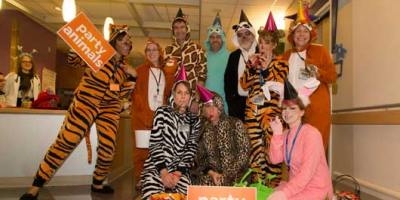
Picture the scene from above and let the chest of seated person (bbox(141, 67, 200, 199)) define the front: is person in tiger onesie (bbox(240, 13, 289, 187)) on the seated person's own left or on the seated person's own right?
on the seated person's own left

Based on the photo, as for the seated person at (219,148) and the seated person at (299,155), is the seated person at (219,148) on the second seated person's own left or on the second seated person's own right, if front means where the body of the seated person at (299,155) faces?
on the second seated person's own right

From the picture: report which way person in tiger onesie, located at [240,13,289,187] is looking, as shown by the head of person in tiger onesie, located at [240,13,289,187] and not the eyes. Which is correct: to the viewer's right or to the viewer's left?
to the viewer's left

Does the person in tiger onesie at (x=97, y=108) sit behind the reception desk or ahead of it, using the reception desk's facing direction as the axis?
ahead

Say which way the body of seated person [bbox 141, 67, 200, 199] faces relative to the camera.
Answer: toward the camera

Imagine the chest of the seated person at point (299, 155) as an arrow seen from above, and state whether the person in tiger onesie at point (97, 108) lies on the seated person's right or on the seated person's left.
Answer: on the seated person's right

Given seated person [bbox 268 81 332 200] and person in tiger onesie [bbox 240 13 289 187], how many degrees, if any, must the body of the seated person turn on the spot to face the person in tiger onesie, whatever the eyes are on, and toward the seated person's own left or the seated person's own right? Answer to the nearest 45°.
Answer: approximately 90° to the seated person's own right

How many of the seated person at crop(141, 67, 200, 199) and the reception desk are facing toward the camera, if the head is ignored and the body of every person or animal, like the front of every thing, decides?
2

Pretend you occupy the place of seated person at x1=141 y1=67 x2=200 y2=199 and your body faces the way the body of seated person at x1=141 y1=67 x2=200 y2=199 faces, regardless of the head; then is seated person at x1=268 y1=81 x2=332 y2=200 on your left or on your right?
on your left

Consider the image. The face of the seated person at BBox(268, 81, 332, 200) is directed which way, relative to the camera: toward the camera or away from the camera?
toward the camera

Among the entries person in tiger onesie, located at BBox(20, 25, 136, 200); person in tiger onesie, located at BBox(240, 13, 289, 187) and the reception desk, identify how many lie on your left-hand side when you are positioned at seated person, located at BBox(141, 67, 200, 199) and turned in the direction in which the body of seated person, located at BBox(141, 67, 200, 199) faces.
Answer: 1

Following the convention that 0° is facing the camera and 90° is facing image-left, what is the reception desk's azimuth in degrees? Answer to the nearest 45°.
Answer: approximately 0°
